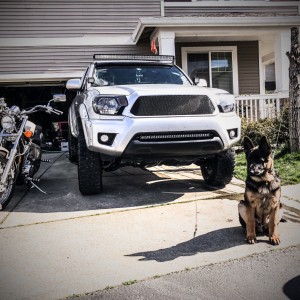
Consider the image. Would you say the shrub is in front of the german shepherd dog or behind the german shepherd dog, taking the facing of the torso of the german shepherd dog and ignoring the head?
behind

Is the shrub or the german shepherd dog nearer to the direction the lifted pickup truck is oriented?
the german shepherd dog

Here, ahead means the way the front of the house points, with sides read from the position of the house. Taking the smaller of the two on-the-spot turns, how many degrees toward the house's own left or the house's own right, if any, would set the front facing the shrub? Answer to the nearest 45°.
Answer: approximately 45° to the house's own left

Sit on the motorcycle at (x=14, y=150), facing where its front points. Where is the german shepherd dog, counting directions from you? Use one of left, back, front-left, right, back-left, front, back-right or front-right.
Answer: left

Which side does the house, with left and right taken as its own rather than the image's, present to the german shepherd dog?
front

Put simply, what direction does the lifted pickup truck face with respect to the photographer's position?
facing the viewer and to the right of the viewer

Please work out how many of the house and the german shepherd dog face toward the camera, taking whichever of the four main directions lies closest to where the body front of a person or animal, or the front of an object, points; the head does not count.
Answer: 2

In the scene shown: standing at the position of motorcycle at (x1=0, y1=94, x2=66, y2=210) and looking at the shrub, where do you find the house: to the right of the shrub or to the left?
left

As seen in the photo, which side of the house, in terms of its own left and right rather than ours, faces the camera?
front

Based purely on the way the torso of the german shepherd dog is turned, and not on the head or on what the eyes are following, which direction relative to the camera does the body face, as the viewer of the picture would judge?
toward the camera

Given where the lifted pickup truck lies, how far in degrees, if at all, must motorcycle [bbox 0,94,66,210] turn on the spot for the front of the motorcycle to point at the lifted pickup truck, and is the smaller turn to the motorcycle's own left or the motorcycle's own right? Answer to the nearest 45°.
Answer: approximately 90° to the motorcycle's own left

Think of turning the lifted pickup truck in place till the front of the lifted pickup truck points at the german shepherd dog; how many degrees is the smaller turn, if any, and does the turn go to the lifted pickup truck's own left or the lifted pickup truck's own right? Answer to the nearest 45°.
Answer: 0° — it already faces it
